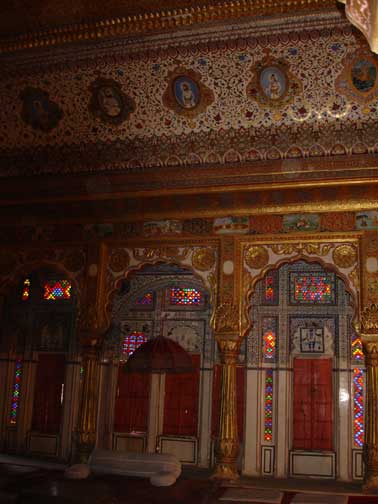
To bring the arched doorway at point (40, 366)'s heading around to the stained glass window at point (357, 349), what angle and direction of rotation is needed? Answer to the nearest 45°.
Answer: approximately 45° to its left

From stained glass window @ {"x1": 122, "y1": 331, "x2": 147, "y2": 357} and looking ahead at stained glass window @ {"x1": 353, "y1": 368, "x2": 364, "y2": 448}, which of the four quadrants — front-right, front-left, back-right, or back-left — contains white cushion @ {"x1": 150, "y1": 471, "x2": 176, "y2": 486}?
front-right

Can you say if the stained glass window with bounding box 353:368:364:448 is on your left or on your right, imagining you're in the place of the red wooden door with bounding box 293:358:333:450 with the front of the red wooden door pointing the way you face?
on your left

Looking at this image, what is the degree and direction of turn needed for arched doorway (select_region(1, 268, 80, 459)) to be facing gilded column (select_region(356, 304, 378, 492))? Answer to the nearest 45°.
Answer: approximately 45° to its left

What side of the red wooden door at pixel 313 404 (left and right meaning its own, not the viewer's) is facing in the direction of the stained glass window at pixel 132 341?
right

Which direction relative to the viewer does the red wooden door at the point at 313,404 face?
toward the camera

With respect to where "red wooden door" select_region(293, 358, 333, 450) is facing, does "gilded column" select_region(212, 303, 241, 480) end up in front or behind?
in front

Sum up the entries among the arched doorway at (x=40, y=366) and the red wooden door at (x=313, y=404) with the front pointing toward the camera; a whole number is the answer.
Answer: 2

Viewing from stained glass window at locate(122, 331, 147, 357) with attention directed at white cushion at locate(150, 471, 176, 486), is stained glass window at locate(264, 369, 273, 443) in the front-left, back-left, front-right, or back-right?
front-left

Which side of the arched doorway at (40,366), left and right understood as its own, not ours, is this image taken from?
front

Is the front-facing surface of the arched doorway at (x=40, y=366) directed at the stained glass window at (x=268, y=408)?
no

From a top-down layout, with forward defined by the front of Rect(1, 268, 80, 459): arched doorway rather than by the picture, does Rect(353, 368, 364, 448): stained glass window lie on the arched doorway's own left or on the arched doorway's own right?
on the arched doorway's own left
